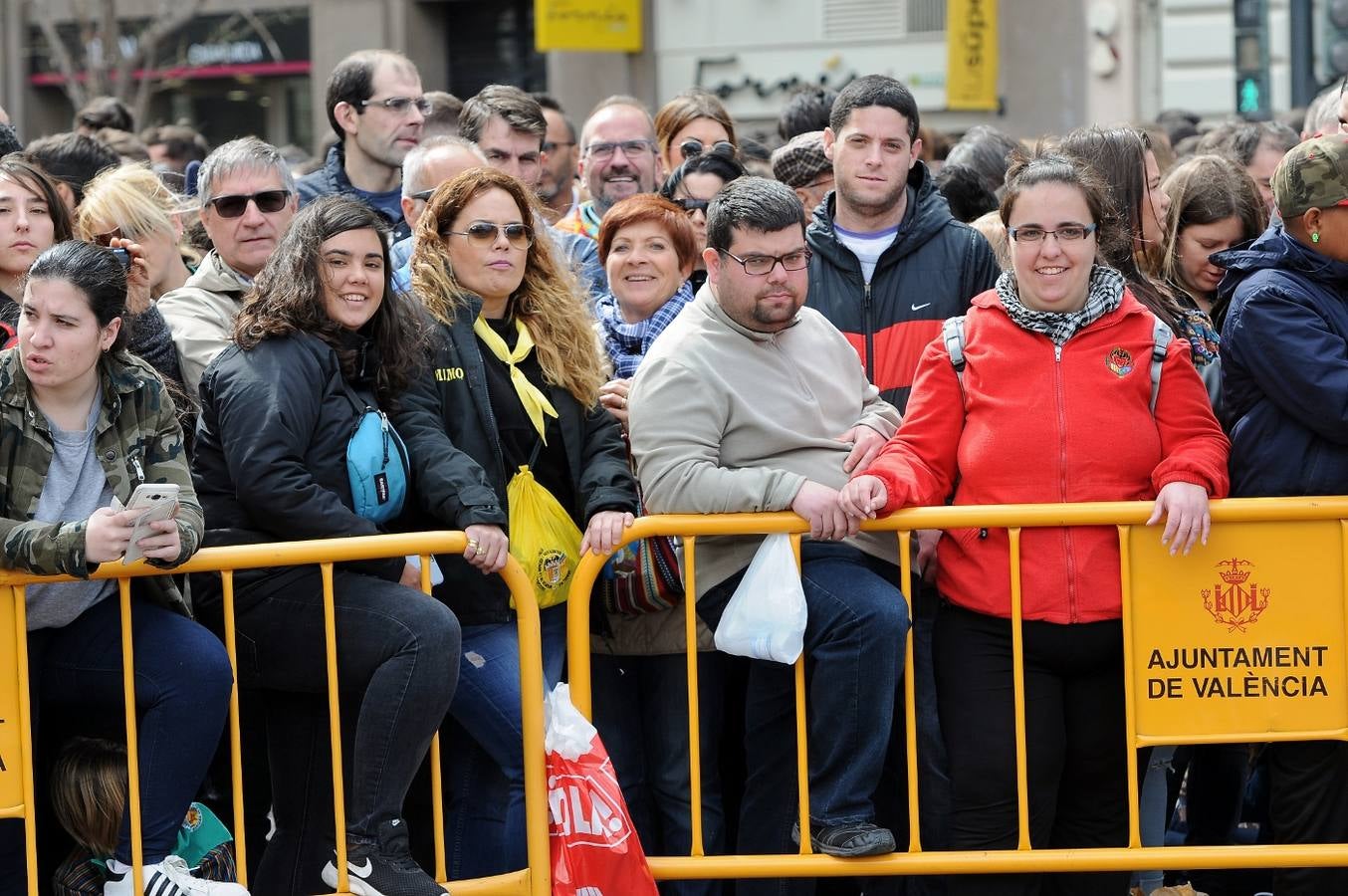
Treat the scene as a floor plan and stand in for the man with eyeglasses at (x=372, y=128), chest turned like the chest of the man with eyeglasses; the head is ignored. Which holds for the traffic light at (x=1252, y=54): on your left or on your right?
on your left

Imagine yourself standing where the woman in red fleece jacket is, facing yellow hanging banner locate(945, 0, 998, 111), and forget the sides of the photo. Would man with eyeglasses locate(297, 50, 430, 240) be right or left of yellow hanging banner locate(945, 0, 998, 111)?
left

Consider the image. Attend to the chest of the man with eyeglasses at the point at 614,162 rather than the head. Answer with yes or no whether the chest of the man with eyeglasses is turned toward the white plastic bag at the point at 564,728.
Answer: yes

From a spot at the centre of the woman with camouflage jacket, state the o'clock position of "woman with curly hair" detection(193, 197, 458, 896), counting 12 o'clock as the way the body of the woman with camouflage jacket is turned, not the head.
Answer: The woman with curly hair is roughly at 9 o'clock from the woman with camouflage jacket.

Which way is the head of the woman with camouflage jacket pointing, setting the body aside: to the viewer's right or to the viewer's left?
to the viewer's left

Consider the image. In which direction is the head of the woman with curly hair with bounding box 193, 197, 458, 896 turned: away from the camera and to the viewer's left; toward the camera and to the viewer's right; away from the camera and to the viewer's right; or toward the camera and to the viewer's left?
toward the camera and to the viewer's right

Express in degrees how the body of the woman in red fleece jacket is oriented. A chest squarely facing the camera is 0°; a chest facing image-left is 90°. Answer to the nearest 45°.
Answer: approximately 0°

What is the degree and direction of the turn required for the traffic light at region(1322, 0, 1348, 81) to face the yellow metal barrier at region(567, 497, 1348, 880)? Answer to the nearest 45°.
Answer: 0° — it already faces it

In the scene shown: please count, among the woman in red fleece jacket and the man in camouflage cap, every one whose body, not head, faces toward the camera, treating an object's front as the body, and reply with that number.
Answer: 1
